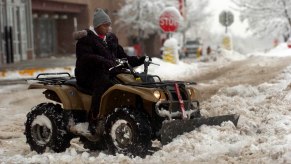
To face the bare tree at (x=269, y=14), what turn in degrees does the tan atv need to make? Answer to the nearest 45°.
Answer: approximately 135° to its left

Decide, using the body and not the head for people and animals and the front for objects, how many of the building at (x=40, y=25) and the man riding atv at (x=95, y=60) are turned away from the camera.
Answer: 0

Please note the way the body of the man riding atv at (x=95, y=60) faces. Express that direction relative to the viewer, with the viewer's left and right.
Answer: facing the viewer and to the right of the viewer

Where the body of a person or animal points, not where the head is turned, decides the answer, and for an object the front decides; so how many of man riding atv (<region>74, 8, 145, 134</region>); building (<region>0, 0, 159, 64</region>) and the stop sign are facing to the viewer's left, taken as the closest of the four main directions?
0

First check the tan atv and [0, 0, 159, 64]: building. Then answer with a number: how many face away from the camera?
0

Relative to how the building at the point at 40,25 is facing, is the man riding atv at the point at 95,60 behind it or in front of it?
in front

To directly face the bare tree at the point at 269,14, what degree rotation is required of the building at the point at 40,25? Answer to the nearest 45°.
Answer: approximately 45° to its left

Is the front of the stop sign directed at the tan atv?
yes

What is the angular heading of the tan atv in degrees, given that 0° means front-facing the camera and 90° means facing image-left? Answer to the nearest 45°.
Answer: approximately 315°

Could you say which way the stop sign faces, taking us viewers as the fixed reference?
facing the viewer

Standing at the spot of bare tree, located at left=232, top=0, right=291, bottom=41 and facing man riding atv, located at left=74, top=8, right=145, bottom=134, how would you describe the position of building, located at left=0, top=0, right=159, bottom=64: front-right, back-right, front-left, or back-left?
front-right

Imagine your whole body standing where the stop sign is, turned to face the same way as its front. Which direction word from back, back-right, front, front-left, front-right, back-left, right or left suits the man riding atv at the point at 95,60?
front

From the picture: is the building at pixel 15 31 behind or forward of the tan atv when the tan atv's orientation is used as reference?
behind

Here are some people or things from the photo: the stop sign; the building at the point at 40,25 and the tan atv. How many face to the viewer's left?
0
